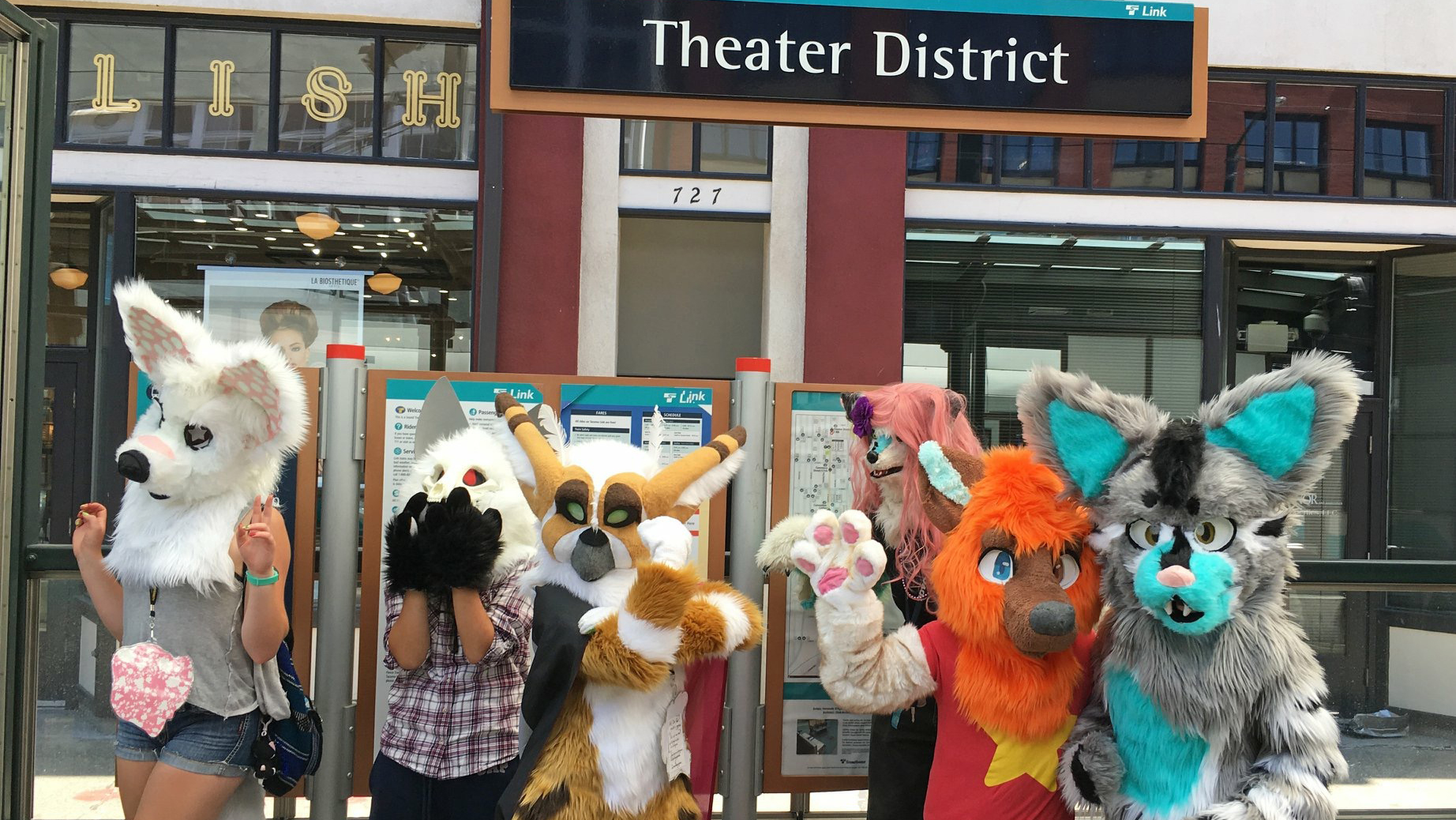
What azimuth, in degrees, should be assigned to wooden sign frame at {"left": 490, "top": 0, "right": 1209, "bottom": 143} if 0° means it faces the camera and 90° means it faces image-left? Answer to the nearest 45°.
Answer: approximately 0°

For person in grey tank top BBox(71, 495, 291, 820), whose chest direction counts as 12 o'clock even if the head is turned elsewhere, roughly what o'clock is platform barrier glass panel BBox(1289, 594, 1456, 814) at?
The platform barrier glass panel is roughly at 8 o'clock from the person in grey tank top.

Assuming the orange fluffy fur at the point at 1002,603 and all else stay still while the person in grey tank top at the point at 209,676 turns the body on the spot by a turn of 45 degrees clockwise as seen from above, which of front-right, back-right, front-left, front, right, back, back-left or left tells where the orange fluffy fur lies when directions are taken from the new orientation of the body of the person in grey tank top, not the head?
back-left

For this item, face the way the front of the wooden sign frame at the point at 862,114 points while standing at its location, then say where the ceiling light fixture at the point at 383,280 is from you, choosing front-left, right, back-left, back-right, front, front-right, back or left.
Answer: back-right

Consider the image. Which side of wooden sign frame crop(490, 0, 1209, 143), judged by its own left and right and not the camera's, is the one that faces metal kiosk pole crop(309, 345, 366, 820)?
right

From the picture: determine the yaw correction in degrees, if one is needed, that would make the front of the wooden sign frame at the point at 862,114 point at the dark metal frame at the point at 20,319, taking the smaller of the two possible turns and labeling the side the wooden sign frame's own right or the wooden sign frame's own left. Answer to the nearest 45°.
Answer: approximately 90° to the wooden sign frame's own right

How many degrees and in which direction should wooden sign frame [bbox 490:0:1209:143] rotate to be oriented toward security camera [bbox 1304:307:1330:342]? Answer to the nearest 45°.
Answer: approximately 135° to its left

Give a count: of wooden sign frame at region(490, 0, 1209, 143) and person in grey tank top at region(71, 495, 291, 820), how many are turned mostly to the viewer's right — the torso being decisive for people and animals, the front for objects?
0

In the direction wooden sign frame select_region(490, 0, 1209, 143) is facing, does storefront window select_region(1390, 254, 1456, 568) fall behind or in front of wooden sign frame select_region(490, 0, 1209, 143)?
behind
